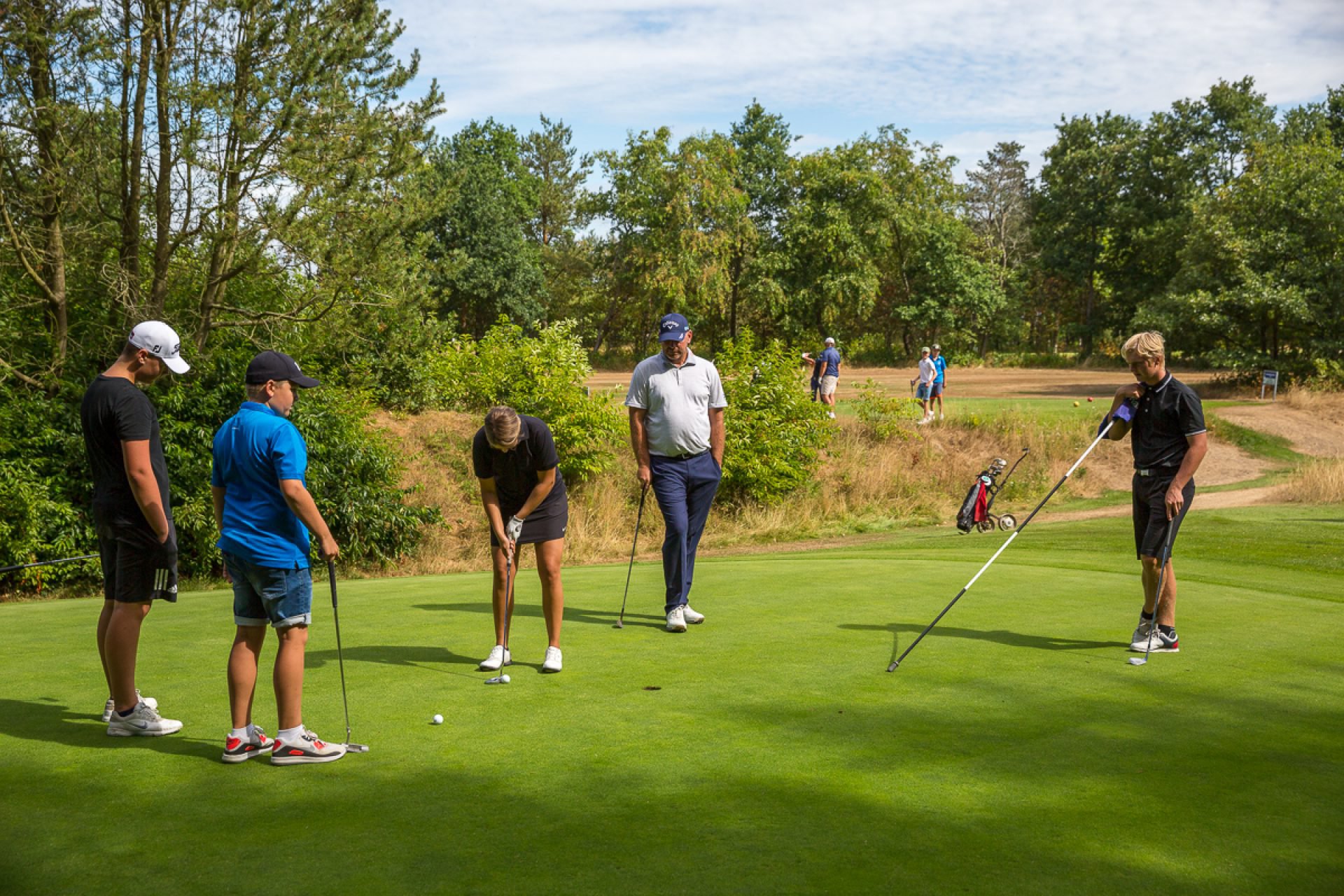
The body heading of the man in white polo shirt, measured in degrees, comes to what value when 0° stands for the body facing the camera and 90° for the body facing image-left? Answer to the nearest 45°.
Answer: approximately 0°

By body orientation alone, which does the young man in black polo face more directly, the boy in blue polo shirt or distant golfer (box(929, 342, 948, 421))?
the boy in blue polo shirt

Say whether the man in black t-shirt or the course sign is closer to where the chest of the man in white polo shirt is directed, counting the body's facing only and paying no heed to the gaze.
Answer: the man in black t-shirt

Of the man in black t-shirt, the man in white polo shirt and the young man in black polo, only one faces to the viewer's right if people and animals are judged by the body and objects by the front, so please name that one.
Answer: the man in black t-shirt

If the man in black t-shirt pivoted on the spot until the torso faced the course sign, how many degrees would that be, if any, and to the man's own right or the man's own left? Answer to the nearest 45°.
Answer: approximately 45° to the man's own left

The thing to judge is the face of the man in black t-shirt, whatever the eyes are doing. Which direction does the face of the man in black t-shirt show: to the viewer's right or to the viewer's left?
to the viewer's right

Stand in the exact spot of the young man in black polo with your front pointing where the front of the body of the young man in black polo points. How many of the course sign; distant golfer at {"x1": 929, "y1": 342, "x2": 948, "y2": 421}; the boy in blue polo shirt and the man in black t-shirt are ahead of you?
2

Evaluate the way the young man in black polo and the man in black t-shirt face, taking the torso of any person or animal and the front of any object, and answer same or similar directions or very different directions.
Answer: very different directions

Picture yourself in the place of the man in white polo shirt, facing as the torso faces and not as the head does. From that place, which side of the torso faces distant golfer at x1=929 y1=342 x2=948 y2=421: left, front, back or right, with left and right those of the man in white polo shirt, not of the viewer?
back

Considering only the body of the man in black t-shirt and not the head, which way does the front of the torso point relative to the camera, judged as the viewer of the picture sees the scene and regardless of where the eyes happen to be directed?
to the viewer's right

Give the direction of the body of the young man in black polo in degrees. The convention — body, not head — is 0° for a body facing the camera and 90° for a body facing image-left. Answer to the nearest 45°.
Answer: approximately 45°

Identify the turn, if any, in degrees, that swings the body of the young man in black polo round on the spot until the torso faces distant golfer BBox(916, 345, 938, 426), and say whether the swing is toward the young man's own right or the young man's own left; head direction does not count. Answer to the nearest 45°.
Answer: approximately 135° to the young man's own right

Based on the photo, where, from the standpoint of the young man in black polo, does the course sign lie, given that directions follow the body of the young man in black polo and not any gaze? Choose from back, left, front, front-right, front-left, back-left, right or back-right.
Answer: back-right

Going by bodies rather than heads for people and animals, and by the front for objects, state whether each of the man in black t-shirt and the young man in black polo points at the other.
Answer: yes

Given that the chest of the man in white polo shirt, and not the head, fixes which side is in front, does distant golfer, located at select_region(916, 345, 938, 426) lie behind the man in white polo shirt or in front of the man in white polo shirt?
behind

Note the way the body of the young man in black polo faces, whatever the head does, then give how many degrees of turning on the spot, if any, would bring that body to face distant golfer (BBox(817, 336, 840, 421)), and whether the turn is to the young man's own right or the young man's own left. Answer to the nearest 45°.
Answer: approximately 135° to the young man's own right
